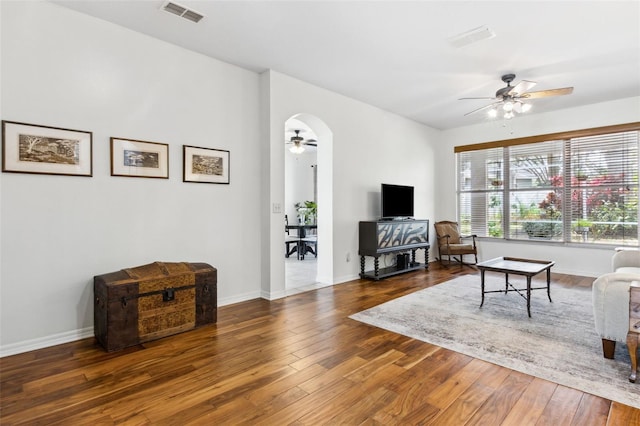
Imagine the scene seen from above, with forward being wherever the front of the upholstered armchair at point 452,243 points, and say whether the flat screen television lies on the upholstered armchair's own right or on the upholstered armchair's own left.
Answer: on the upholstered armchair's own right

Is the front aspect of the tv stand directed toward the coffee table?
yes

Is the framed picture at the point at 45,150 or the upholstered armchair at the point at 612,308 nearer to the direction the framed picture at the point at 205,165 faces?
the upholstered armchair

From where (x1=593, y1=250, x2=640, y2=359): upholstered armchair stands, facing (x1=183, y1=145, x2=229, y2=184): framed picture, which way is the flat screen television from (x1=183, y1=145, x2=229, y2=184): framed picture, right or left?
right

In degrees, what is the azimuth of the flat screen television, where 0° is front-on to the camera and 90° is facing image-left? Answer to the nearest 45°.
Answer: approximately 315°

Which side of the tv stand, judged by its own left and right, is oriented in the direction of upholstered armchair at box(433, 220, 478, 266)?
left

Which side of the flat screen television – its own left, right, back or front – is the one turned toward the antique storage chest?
right

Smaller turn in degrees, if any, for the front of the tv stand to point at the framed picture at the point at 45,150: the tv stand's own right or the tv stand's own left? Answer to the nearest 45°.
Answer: approximately 90° to the tv stand's own right
